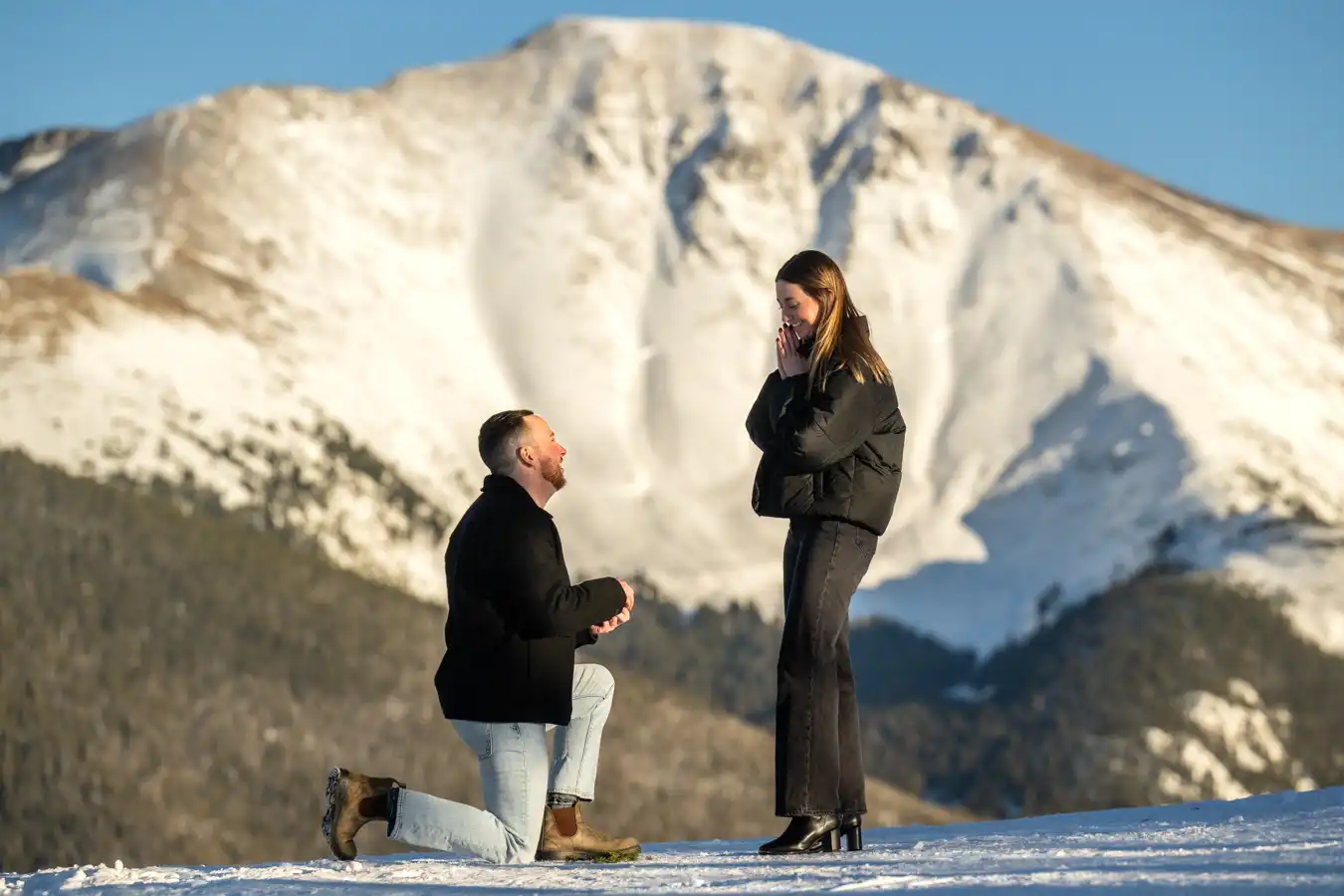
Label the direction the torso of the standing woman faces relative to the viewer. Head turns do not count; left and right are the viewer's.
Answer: facing to the left of the viewer

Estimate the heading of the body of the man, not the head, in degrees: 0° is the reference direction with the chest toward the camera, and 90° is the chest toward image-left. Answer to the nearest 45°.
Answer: approximately 270°

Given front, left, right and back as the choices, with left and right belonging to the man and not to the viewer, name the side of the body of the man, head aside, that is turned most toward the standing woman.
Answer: front

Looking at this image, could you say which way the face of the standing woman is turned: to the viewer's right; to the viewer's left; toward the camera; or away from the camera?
to the viewer's left

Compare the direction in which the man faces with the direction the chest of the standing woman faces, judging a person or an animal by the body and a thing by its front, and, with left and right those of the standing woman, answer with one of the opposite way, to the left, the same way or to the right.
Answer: the opposite way

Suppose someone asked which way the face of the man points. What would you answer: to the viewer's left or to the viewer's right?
to the viewer's right

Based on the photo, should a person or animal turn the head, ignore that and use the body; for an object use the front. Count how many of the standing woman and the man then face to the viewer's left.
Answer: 1

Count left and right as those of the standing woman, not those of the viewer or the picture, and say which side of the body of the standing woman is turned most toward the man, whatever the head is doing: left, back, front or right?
front

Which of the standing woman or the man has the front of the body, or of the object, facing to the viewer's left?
the standing woman
